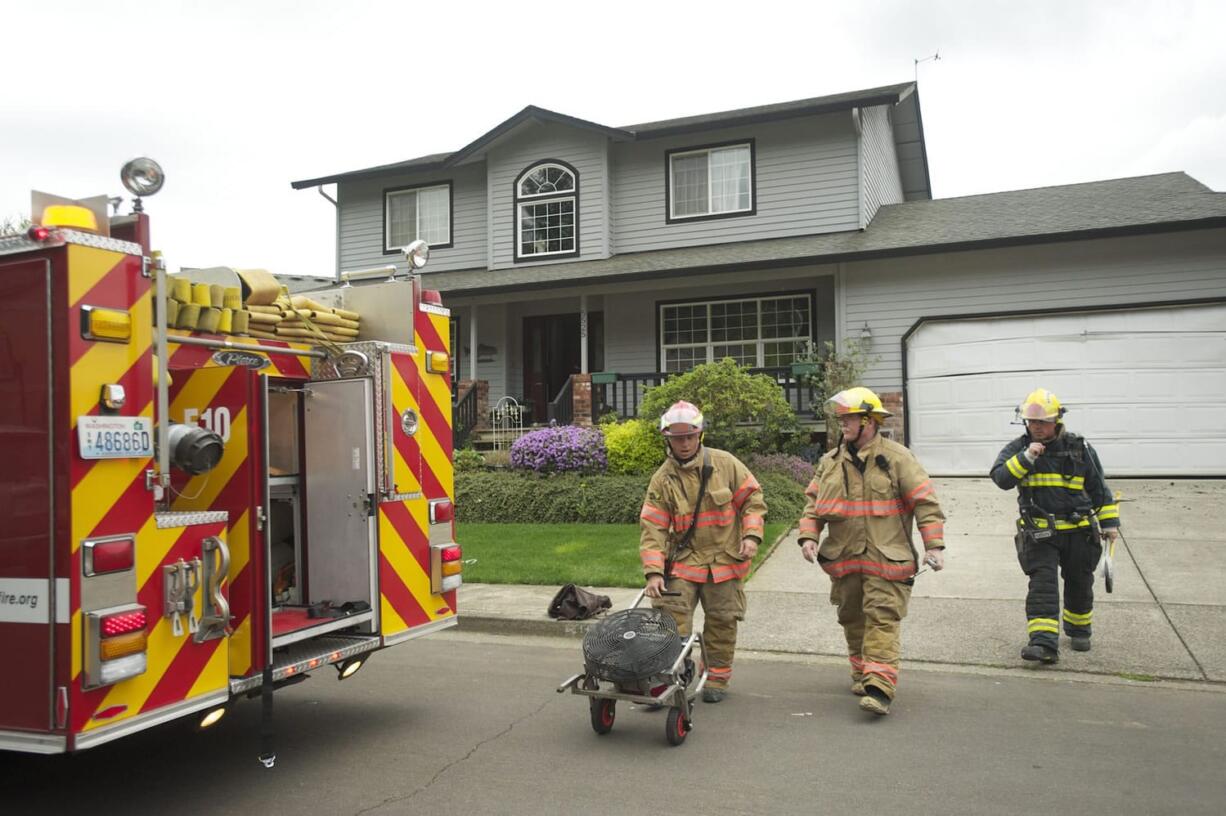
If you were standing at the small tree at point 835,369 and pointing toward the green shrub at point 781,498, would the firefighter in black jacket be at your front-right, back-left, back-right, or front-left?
front-left

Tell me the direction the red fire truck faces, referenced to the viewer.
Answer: facing away from the viewer and to the left of the viewer

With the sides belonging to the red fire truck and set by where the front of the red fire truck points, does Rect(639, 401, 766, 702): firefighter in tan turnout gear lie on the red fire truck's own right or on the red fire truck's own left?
on the red fire truck's own right

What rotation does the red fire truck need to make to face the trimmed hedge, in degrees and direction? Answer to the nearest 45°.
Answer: approximately 90° to its right

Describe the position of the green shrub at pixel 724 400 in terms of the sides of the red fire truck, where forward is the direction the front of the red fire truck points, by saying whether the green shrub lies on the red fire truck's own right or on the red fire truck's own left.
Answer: on the red fire truck's own right

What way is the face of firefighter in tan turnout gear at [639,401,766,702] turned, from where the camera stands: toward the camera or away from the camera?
toward the camera

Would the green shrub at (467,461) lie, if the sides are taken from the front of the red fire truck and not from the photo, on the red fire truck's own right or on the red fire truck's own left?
on the red fire truck's own right

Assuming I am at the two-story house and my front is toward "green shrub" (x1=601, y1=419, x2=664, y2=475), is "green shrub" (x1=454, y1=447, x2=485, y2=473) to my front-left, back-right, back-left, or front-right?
front-right

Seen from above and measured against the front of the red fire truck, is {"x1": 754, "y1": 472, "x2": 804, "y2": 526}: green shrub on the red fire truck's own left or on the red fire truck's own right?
on the red fire truck's own right

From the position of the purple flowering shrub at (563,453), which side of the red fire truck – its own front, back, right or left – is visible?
right

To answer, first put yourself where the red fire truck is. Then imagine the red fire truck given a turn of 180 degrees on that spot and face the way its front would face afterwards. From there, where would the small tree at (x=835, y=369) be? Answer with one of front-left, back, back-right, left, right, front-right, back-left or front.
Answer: left
